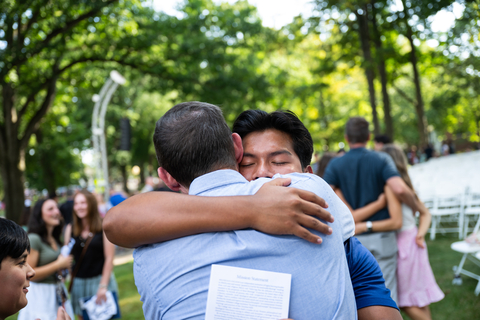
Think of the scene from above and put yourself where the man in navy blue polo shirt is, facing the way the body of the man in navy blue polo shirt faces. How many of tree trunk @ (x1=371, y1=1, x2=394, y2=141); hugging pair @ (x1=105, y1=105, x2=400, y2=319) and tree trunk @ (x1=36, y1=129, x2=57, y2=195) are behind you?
1

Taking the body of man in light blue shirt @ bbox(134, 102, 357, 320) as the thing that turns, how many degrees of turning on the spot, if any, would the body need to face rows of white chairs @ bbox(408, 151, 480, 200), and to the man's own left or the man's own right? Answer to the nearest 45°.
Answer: approximately 45° to the man's own right

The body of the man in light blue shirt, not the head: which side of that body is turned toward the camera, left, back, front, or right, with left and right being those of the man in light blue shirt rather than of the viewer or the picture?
back

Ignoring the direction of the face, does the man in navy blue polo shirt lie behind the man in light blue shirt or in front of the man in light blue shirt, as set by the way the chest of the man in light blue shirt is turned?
in front

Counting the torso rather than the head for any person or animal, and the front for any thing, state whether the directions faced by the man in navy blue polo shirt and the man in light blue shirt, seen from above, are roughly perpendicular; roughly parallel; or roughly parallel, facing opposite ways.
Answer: roughly parallel

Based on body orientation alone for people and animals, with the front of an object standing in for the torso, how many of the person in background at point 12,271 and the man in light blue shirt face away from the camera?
1

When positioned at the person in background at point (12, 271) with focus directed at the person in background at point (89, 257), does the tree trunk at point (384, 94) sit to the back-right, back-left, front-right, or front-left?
front-right
